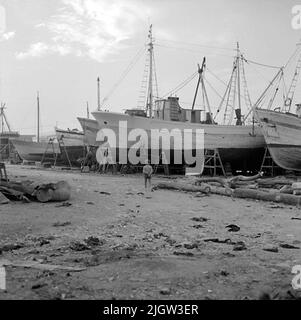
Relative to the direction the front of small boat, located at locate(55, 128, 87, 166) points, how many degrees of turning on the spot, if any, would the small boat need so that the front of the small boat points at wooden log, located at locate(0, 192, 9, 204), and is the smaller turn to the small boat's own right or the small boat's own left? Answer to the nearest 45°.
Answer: approximately 45° to the small boat's own left

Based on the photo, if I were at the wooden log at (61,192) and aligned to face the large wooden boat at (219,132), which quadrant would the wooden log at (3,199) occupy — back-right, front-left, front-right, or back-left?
back-left

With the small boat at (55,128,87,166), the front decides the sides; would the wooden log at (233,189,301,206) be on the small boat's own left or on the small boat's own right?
on the small boat's own left

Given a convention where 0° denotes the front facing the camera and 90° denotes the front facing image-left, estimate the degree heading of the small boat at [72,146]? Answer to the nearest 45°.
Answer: approximately 45°

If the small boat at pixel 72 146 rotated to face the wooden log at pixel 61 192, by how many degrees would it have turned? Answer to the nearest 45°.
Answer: approximately 45° to its left

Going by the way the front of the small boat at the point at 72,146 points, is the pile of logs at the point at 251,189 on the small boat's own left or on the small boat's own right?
on the small boat's own left
